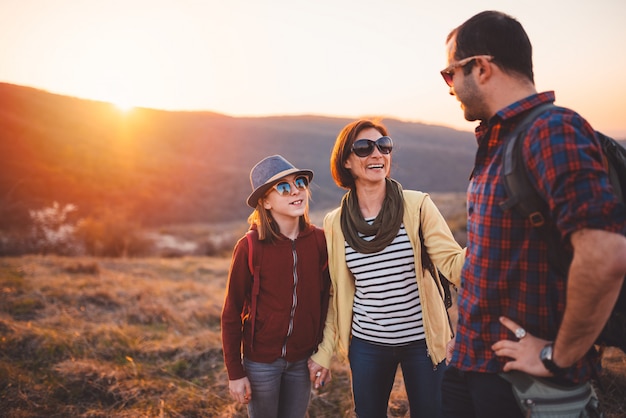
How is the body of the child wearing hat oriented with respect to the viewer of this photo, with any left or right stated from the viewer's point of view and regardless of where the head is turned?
facing the viewer and to the right of the viewer

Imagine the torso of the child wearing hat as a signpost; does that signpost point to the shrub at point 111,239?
no

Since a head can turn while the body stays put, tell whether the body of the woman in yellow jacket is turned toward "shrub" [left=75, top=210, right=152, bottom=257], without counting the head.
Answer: no

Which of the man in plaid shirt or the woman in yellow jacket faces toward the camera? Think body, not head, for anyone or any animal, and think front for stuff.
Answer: the woman in yellow jacket

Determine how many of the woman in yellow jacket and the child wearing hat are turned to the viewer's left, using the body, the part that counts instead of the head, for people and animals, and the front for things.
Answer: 0

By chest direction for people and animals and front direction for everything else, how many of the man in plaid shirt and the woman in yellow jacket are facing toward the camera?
1

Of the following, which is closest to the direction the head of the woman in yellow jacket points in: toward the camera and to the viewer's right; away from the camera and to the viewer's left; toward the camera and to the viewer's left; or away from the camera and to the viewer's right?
toward the camera and to the viewer's right

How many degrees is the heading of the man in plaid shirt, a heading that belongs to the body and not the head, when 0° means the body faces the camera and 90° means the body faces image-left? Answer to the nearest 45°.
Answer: approximately 90°

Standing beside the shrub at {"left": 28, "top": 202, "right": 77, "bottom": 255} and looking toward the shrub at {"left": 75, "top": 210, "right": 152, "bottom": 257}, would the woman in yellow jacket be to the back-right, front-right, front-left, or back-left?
front-right

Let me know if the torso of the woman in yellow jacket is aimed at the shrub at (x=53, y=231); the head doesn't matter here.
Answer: no

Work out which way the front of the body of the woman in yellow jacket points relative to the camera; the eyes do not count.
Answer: toward the camera

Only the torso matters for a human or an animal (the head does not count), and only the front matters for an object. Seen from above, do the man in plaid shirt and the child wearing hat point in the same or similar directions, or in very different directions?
very different directions

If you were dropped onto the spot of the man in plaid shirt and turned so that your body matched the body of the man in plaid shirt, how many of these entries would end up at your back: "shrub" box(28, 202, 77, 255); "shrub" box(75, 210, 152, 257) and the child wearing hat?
0

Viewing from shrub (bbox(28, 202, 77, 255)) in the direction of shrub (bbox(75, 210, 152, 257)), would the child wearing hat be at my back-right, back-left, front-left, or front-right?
front-right
